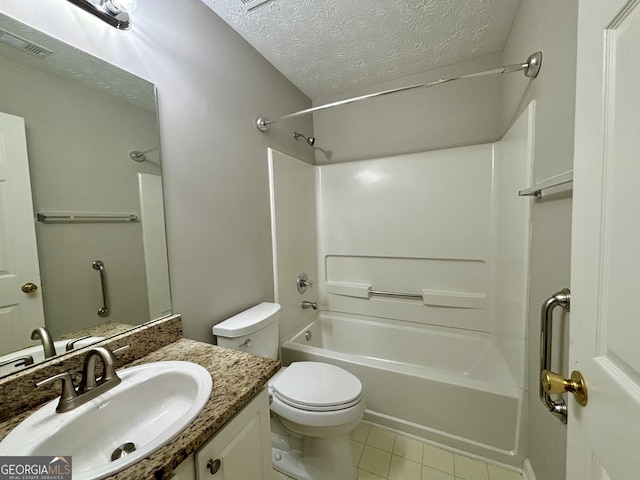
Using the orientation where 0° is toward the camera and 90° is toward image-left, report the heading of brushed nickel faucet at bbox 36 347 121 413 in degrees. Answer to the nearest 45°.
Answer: approximately 315°

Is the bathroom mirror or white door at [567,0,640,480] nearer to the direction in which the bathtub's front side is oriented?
the white door

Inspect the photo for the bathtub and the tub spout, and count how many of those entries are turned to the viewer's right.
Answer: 1

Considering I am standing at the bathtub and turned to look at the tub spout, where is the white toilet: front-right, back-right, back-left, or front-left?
front-left

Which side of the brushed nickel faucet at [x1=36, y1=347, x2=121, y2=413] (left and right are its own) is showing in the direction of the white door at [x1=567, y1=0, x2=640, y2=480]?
front

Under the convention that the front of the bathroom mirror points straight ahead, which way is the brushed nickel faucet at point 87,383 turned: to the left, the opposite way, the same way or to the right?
the same way

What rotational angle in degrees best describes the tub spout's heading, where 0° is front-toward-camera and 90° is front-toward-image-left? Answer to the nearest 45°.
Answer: approximately 270°

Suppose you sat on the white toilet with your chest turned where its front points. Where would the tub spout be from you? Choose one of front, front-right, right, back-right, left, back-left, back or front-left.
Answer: back-left

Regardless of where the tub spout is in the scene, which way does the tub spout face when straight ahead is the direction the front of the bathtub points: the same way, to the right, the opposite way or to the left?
to the left

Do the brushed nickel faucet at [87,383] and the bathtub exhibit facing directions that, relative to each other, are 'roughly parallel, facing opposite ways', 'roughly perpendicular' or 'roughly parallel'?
roughly perpendicular

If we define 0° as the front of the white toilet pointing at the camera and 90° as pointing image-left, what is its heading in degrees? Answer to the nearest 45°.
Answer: approximately 315°

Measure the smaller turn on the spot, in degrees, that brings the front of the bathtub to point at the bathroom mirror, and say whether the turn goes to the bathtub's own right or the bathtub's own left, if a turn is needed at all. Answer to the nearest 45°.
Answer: approximately 45° to the bathtub's own right

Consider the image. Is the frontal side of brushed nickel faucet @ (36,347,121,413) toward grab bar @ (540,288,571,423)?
yes

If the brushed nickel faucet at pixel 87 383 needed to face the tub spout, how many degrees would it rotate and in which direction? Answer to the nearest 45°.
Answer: approximately 45° to its left
